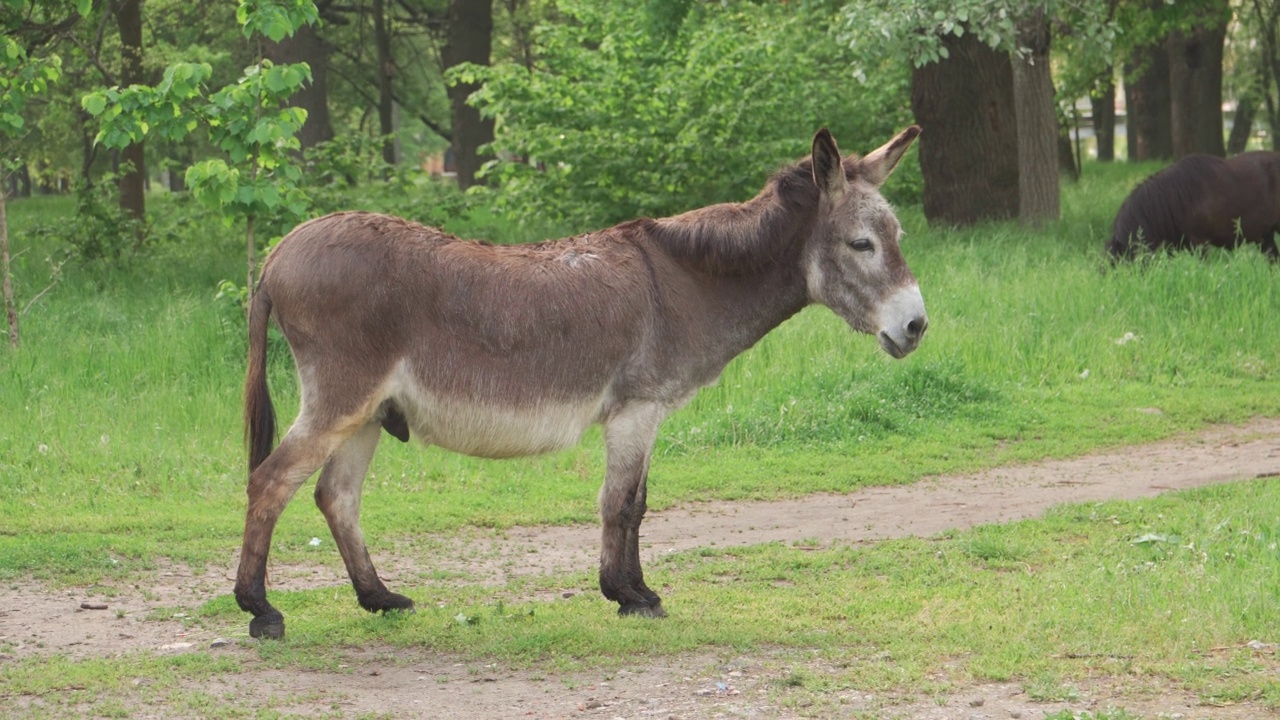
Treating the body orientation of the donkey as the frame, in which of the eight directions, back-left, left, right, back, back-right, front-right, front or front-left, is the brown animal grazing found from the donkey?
front-left

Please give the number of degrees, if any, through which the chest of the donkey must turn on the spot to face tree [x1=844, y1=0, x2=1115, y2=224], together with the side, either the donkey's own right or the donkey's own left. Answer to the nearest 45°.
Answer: approximately 45° to the donkey's own left

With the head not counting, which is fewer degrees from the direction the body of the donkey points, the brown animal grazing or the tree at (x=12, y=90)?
the brown animal grazing

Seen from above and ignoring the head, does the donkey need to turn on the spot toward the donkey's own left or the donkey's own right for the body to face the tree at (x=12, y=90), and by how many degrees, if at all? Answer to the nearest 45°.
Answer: approximately 135° to the donkey's own left

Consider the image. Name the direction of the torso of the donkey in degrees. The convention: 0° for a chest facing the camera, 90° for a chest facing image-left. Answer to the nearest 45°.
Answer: approximately 270°

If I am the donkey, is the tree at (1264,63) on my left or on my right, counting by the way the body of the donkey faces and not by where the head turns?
on my left
